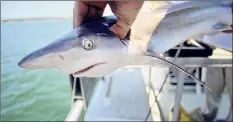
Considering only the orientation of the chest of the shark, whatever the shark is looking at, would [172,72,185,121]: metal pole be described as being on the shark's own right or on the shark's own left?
on the shark's own right

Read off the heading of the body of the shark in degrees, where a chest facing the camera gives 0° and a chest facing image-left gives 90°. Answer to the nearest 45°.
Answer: approximately 90°
